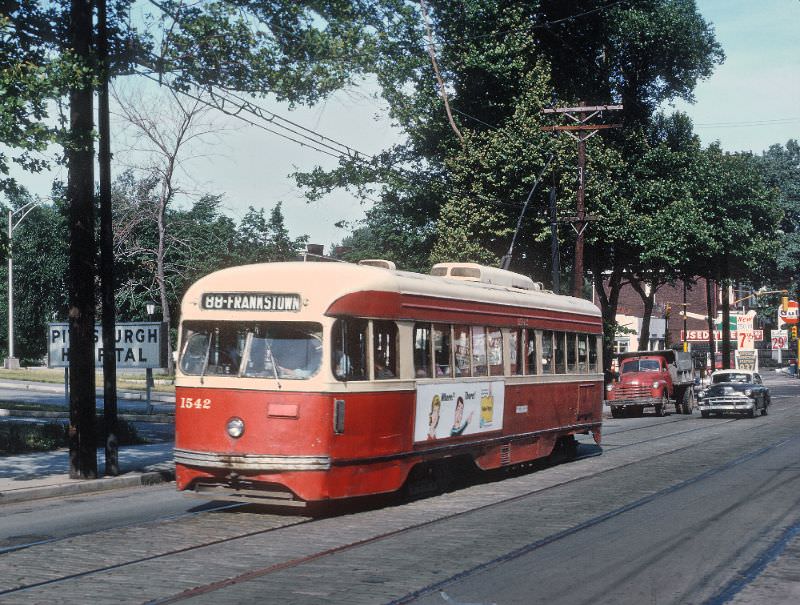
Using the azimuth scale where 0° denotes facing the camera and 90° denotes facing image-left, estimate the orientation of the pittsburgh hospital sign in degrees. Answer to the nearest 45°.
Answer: approximately 0°

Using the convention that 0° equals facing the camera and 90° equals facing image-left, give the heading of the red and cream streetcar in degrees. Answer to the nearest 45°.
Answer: approximately 45°

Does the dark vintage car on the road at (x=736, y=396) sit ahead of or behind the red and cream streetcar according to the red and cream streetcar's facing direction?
behind

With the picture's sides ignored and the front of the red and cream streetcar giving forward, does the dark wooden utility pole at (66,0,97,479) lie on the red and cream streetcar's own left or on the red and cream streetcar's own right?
on the red and cream streetcar's own right

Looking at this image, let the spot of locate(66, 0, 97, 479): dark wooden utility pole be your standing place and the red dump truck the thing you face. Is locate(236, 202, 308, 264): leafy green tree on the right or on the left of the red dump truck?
left

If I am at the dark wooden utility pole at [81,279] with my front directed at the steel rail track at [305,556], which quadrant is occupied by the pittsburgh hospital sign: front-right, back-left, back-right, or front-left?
back-left

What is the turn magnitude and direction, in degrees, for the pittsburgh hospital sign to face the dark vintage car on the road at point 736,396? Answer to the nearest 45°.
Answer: approximately 135° to its left

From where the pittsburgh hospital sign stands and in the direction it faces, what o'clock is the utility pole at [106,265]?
The utility pole is roughly at 12 o'clock from the pittsburgh hospital sign.

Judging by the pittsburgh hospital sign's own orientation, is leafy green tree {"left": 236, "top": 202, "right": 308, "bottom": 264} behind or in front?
behind

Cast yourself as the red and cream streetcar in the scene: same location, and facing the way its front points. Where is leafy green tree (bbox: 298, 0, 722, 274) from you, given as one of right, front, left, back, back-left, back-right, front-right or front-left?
back-right
